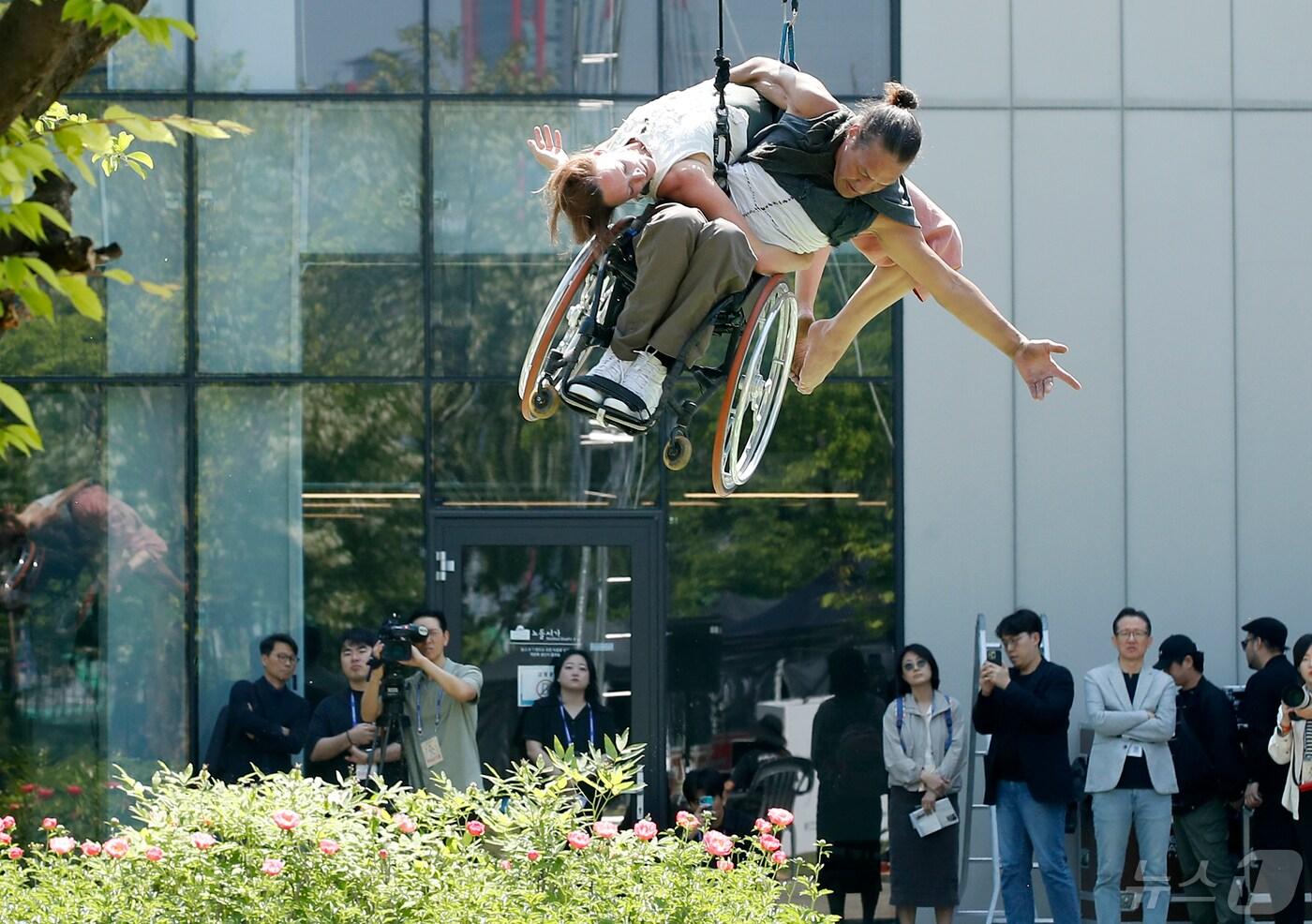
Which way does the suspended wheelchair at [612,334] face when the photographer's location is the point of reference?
facing the viewer and to the left of the viewer

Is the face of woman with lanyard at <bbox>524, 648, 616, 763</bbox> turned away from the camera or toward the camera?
toward the camera

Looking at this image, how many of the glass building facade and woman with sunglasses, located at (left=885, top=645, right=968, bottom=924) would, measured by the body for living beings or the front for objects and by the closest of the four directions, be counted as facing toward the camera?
2

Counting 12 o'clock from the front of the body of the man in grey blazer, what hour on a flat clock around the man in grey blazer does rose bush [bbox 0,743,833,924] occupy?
The rose bush is roughly at 1 o'clock from the man in grey blazer.

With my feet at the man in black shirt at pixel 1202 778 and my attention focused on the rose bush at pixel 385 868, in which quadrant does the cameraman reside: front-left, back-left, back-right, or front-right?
front-right

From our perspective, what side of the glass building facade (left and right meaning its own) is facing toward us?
front

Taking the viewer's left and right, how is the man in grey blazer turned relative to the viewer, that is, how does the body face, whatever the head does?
facing the viewer

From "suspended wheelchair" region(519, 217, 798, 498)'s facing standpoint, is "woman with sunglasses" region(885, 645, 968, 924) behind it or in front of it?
behind

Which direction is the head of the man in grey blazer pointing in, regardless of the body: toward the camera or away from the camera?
toward the camera

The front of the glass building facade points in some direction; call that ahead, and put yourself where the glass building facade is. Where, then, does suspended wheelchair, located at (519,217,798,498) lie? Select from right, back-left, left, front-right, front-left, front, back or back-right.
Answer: front

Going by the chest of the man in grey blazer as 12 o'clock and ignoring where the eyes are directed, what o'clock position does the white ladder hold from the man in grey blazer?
The white ladder is roughly at 4 o'clock from the man in grey blazer.

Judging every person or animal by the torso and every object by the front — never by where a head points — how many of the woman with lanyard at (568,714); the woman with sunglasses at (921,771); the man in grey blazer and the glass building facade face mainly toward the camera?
4

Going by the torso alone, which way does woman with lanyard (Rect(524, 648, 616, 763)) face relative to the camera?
toward the camera

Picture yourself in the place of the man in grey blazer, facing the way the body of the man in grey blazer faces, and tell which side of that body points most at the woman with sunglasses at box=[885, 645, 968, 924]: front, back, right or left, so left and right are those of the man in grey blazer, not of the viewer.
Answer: right

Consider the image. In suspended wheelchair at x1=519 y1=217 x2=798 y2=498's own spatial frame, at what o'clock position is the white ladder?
The white ladder is roughly at 5 o'clock from the suspended wheelchair.

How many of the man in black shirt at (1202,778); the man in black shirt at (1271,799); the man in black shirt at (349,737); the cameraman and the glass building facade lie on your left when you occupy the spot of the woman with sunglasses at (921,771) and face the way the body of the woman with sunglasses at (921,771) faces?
2

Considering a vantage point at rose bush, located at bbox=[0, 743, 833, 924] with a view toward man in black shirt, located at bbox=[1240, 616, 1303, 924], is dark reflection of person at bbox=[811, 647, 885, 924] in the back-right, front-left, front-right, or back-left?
front-left
